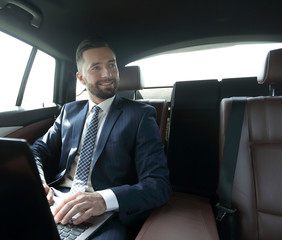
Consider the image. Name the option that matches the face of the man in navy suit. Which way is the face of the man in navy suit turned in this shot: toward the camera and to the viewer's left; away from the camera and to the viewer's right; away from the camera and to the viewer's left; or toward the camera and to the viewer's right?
toward the camera and to the viewer's right

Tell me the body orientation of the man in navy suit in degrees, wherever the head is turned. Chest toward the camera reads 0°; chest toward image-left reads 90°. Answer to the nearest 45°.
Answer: approximately 45°

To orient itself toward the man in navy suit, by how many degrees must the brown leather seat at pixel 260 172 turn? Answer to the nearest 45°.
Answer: approximately 90° to its right

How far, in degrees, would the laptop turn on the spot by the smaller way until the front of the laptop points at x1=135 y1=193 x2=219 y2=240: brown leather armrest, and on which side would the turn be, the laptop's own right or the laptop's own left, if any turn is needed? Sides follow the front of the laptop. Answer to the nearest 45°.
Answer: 0° — it already faces it

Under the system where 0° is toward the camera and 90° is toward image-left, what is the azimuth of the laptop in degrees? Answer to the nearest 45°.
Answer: approximately 225°

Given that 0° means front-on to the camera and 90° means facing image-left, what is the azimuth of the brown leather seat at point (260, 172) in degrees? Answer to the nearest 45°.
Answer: approximately 0°

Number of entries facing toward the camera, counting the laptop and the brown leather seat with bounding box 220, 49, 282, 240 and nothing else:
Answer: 1
